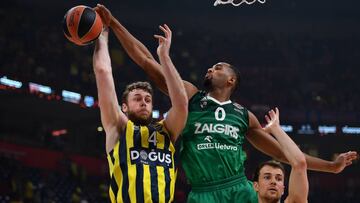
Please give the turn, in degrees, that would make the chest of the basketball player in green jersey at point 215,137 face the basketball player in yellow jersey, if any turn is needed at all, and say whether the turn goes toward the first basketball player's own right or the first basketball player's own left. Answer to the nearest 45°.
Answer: approximately 45° to the first basketball player's own right

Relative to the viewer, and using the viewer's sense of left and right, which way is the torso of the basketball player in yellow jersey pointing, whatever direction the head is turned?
facing the viewer and to the right of the viewer

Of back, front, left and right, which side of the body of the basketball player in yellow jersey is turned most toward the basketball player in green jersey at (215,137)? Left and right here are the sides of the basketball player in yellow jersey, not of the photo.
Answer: left

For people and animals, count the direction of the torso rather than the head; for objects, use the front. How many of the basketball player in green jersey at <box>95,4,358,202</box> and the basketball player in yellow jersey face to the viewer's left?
0

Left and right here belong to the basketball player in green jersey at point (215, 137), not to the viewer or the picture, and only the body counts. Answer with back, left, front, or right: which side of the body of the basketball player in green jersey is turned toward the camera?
front

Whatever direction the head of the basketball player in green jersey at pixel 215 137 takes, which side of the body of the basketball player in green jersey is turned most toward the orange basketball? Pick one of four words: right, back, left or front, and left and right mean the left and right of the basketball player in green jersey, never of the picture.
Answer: right
